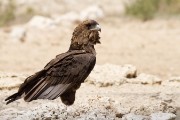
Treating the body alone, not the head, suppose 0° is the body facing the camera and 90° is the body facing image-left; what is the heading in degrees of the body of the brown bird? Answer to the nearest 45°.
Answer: approximately 270°

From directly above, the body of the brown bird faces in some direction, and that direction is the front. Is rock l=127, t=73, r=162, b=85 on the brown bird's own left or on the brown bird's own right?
on the brown bird's own left

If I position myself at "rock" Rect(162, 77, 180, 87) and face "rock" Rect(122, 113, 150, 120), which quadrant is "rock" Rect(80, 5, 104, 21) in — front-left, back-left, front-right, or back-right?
back-right

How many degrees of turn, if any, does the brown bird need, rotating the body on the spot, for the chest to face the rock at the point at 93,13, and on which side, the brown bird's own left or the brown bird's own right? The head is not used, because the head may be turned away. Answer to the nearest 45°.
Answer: approximately 90° to the brown bird's own left

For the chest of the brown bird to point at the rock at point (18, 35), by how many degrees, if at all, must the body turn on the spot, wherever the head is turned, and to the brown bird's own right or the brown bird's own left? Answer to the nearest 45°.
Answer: approximately 90° to the brown bird's own left

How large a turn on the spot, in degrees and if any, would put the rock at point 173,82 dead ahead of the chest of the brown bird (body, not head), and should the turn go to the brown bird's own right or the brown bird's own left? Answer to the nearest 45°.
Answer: approximately 45° to the brown bird's own left

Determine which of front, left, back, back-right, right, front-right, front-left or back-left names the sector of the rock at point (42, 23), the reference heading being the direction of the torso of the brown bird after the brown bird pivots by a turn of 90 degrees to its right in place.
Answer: back
